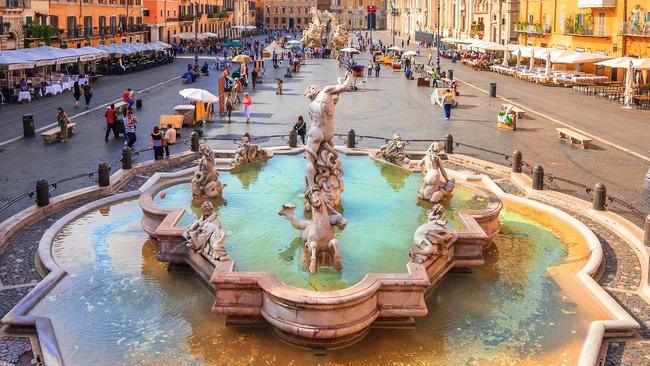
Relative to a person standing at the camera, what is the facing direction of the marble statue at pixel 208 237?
facing the viewer and to the left of the viewer

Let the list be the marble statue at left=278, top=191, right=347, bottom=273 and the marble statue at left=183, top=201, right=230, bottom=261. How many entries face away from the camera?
0

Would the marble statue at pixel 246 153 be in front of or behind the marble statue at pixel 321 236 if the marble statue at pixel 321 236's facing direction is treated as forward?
behind

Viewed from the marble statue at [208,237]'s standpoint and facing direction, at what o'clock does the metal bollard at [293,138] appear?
The metal bollard is roughly at 5 o'clock from the marble statue.

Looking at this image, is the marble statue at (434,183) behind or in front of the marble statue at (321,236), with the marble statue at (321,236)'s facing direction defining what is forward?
behind

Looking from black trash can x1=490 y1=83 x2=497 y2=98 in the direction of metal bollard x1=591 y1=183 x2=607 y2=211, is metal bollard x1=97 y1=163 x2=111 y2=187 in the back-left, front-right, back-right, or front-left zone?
front-right

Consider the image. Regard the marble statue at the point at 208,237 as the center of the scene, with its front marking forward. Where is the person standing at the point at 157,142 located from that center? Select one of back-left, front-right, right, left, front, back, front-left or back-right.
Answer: back-right

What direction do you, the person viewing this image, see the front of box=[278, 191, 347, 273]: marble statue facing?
facing the viewer

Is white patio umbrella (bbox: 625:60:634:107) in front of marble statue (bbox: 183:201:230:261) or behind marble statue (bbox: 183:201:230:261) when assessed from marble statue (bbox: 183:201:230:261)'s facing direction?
behind

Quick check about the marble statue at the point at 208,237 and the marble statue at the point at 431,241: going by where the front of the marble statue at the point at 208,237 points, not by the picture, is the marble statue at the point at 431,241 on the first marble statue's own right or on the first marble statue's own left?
on the first marble statue's own left
